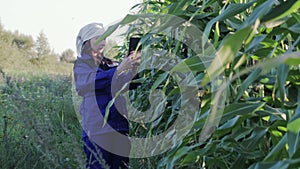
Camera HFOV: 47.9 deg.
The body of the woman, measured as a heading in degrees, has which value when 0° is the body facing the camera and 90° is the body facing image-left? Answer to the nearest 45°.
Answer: approximately 270°

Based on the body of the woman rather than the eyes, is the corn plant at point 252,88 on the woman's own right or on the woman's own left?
on the woman's own right
